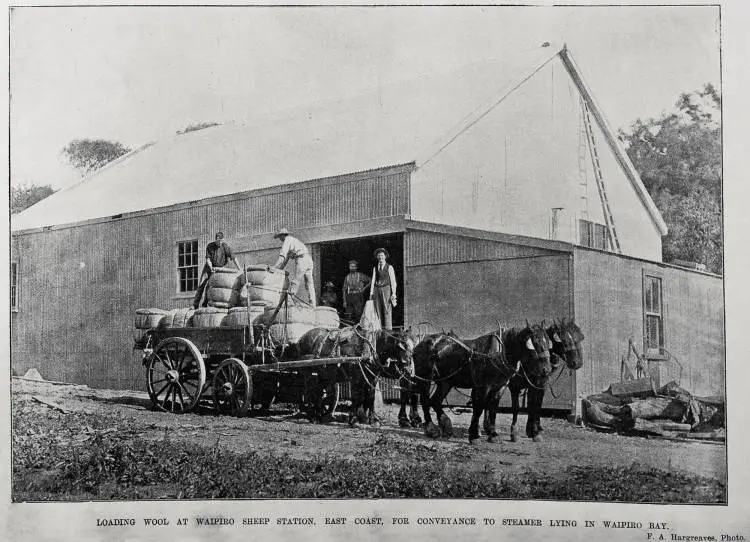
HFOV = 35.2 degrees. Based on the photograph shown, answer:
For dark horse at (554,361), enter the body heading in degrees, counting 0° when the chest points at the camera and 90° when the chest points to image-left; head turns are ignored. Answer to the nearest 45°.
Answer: approximately 315°

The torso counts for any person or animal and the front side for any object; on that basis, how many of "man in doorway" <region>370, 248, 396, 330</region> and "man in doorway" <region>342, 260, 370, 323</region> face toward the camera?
2

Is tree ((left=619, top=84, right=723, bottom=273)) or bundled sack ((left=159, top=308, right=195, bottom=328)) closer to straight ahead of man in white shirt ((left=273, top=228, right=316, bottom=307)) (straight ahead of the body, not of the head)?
the bundled sack

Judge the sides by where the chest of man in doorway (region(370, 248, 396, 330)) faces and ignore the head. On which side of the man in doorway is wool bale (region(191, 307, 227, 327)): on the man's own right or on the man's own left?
on the man's own right

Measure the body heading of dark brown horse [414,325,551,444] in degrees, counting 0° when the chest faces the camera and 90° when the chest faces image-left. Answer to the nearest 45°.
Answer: approximately 315°

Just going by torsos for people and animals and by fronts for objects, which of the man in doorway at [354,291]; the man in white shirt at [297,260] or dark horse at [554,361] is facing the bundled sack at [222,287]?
the man in white shirt

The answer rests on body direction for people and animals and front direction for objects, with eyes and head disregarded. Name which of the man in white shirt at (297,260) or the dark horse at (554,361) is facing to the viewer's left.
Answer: the man in white shirt

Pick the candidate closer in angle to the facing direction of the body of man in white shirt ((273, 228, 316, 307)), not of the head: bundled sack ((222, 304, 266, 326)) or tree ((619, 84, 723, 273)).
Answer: the bundled sack

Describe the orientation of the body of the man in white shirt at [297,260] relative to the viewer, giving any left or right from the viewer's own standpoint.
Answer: facing to the left of the viewer

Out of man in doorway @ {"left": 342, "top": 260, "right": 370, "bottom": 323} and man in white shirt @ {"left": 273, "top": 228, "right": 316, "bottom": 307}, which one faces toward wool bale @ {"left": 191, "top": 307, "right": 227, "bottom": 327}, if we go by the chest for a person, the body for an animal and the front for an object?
the man in white shirt

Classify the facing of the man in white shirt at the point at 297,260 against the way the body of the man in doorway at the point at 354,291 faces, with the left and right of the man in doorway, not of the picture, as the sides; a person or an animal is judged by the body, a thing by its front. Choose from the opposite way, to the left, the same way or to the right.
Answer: to the right

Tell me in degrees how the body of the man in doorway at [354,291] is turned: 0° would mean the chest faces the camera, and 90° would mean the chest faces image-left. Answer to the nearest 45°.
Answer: approximately 0°

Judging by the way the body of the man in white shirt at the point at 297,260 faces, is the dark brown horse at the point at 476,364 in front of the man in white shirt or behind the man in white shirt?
behind
